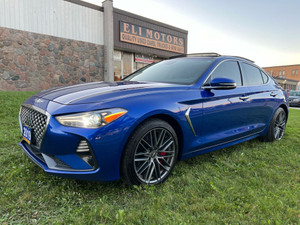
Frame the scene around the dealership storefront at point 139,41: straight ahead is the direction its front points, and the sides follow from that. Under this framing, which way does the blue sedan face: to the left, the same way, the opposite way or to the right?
to the right

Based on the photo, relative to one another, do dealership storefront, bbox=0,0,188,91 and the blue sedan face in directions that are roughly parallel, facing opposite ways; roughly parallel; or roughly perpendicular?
roughly perpendicular

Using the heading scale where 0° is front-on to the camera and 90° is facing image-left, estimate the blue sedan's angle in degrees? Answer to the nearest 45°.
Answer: approximately 45°

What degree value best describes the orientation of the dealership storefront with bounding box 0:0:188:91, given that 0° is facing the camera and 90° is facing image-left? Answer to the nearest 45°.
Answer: approximately 315°
